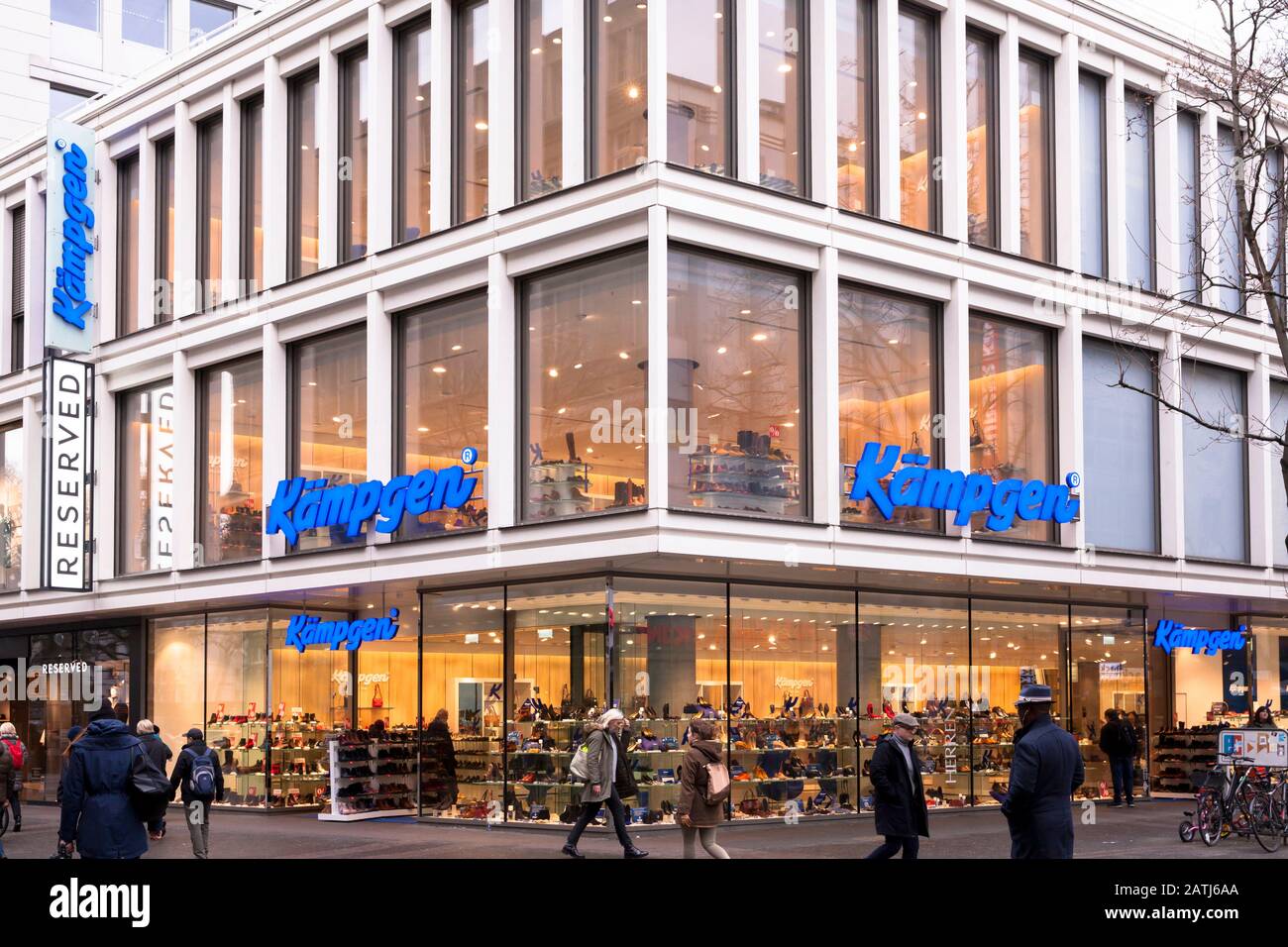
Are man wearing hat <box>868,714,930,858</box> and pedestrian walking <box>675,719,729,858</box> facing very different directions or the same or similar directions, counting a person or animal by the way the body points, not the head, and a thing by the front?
very different directions

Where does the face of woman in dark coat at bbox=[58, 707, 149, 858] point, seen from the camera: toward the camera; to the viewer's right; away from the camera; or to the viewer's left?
away from the camera

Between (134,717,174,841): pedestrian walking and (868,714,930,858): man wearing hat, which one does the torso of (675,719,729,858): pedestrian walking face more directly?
the pedestrian walking
